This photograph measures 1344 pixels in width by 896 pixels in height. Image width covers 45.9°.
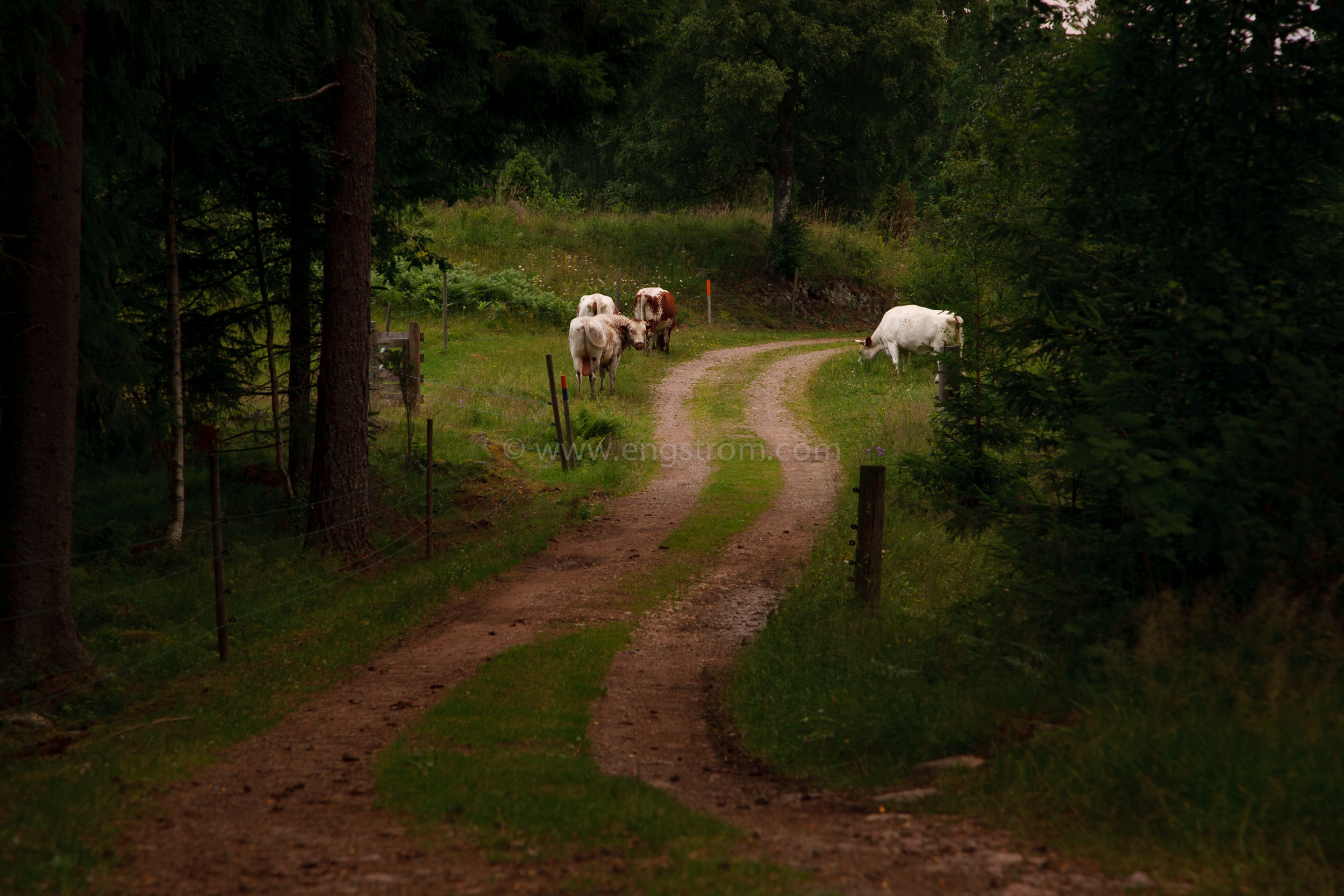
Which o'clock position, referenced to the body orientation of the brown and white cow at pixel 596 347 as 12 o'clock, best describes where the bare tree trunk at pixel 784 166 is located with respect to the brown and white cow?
The bare tree trunk is roughly at 11 o'clock from the brown and white cow.

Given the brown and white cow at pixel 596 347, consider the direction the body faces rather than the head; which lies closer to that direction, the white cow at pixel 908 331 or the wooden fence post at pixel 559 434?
the white cow

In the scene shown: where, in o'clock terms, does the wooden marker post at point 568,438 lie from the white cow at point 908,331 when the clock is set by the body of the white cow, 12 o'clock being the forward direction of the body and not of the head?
The wooden marker post is roughly at 10 o'clock from the white cow.

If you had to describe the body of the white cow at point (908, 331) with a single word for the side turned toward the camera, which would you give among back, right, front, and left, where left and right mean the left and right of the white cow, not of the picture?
left

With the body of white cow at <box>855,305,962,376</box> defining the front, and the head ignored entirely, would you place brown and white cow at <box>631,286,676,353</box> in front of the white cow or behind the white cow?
in front

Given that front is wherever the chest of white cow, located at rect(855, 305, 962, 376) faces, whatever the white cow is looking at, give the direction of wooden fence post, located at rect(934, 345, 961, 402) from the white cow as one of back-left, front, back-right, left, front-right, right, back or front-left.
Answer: left

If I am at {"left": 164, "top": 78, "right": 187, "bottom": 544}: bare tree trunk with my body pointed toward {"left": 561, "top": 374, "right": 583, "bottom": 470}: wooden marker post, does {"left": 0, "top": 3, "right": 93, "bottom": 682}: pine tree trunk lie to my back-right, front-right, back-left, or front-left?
back-right

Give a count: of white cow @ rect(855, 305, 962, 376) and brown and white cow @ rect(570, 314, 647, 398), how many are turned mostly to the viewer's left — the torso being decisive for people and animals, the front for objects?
1

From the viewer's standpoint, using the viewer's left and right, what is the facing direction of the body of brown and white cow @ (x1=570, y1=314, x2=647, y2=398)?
facing away from the viewer and to the right of the viewer

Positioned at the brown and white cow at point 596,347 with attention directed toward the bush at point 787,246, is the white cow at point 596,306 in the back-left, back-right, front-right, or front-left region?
front-left

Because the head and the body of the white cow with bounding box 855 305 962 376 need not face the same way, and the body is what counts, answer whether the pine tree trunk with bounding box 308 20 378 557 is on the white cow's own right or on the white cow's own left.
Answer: on the white cow's own left

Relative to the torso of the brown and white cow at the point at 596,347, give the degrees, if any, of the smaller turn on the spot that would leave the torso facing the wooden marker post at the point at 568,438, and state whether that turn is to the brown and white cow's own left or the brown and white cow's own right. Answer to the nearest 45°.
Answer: approximately 135° to the brown and white cow's own right

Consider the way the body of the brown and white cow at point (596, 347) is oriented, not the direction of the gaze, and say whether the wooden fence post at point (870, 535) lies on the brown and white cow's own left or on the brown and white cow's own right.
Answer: on the brown and white cow's own right
